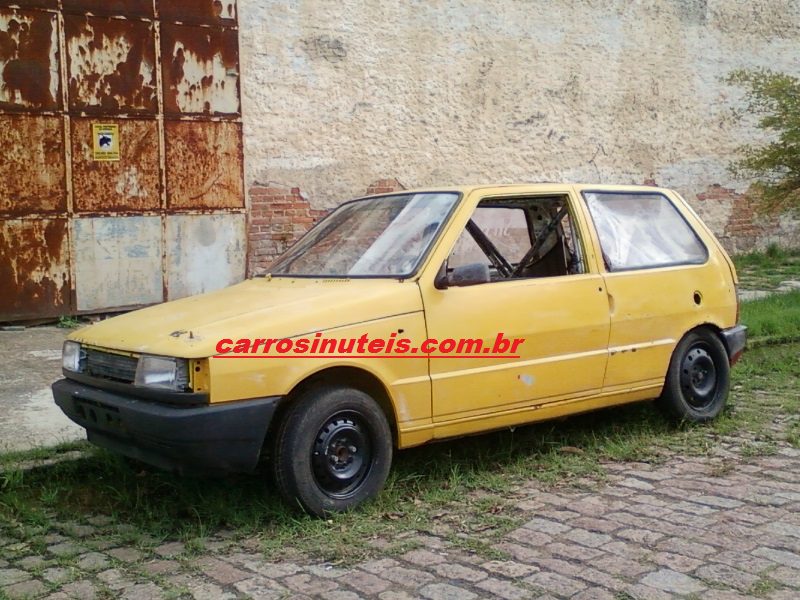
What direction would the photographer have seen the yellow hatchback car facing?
facing the viewer and to the left of the viewer

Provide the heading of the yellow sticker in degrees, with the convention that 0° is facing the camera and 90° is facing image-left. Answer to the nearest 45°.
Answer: approximately 0°

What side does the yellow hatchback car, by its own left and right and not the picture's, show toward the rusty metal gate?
right

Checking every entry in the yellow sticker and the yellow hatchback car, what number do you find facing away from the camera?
0

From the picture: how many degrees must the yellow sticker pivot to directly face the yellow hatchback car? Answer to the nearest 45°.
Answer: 0° — it already faces it

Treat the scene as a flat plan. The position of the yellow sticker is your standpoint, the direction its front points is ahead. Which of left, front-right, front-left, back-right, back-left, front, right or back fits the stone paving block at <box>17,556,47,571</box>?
front

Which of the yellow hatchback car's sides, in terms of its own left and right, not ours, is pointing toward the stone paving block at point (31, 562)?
front

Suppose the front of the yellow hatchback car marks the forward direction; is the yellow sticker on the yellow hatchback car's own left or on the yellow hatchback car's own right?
on the yellow hatchback car's own right

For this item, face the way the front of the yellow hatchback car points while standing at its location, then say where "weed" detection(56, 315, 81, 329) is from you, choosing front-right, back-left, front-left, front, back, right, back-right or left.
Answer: right
